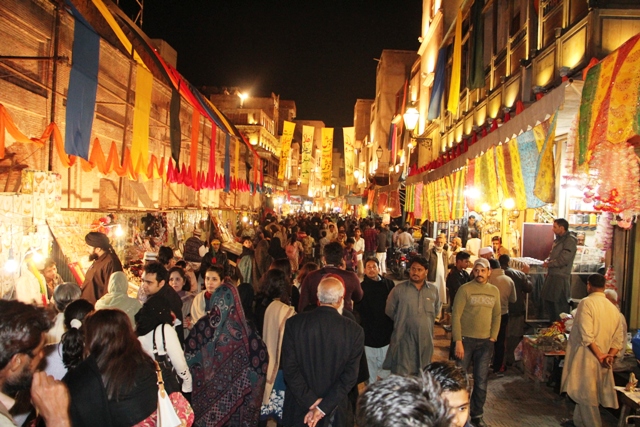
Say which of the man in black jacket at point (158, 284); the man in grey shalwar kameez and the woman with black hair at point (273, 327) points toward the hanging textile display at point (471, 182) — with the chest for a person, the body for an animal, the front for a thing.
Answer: the woman with black hair

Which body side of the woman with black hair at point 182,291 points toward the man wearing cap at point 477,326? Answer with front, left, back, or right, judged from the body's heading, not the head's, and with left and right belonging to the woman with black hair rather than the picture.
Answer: left

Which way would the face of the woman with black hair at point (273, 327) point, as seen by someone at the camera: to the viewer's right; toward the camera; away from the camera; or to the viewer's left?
away from the camera

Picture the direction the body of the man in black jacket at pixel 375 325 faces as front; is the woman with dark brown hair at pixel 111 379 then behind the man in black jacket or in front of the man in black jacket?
in front

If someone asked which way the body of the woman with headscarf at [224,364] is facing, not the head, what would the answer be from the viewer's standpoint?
away from the camera

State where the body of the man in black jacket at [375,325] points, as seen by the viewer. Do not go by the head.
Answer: toward the camera

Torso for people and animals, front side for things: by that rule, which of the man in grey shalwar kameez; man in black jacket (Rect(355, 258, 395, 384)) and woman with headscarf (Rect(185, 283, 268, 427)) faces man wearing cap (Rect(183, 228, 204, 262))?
the woman with headscarf

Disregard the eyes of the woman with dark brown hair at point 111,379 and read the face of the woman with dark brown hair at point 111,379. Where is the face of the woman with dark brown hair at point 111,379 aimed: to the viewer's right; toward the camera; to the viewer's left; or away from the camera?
away from the camera

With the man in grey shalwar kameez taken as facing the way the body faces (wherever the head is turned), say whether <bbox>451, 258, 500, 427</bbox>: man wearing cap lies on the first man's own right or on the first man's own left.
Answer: on the first man's own left

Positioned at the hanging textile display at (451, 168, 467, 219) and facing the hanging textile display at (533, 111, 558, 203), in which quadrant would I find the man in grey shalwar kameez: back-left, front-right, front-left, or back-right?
front-right

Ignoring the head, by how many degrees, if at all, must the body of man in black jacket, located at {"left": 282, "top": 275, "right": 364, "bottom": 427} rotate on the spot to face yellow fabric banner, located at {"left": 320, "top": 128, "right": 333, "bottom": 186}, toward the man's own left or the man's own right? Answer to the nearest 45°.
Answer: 0° — they already face it

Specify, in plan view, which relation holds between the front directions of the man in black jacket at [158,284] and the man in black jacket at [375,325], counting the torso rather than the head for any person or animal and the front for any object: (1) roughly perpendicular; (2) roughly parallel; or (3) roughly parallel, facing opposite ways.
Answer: roughly parallel

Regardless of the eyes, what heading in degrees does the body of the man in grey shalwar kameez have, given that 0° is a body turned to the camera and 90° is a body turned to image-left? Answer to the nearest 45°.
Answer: approximately 0°

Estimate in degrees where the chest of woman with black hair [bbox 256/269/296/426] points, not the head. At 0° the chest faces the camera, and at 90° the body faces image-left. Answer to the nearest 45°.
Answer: approximately 225°

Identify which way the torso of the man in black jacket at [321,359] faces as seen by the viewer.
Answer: away from the camera
